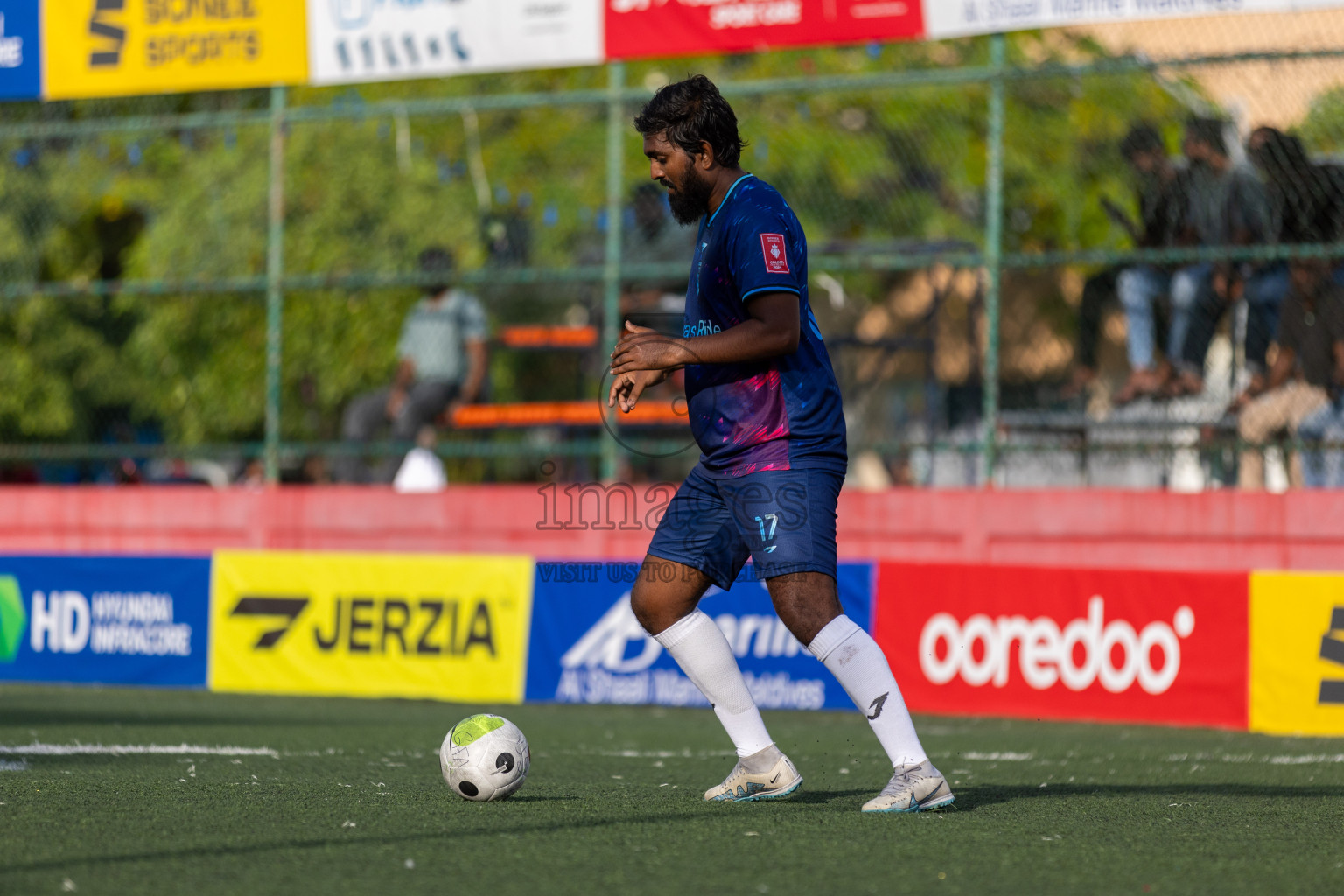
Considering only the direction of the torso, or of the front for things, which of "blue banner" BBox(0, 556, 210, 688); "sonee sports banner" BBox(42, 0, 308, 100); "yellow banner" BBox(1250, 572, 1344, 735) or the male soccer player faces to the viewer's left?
the male soccer player

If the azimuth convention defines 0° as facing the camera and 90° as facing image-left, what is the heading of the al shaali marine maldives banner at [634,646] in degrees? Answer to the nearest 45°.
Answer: approximately 0°

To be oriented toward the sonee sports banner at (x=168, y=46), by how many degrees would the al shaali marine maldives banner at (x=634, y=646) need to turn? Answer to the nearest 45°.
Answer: approximately 135° to its right

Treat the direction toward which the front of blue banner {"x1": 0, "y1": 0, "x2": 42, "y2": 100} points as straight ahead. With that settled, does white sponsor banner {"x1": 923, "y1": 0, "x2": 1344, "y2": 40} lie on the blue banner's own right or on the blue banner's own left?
on the blue banner's own left

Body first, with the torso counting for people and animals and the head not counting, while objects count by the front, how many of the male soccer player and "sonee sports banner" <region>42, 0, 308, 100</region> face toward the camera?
1

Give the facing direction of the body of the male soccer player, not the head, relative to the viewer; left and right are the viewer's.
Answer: facing to the left of the viewer

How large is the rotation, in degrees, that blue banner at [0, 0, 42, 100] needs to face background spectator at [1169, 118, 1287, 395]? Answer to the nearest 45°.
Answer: approximately 45° to its left
